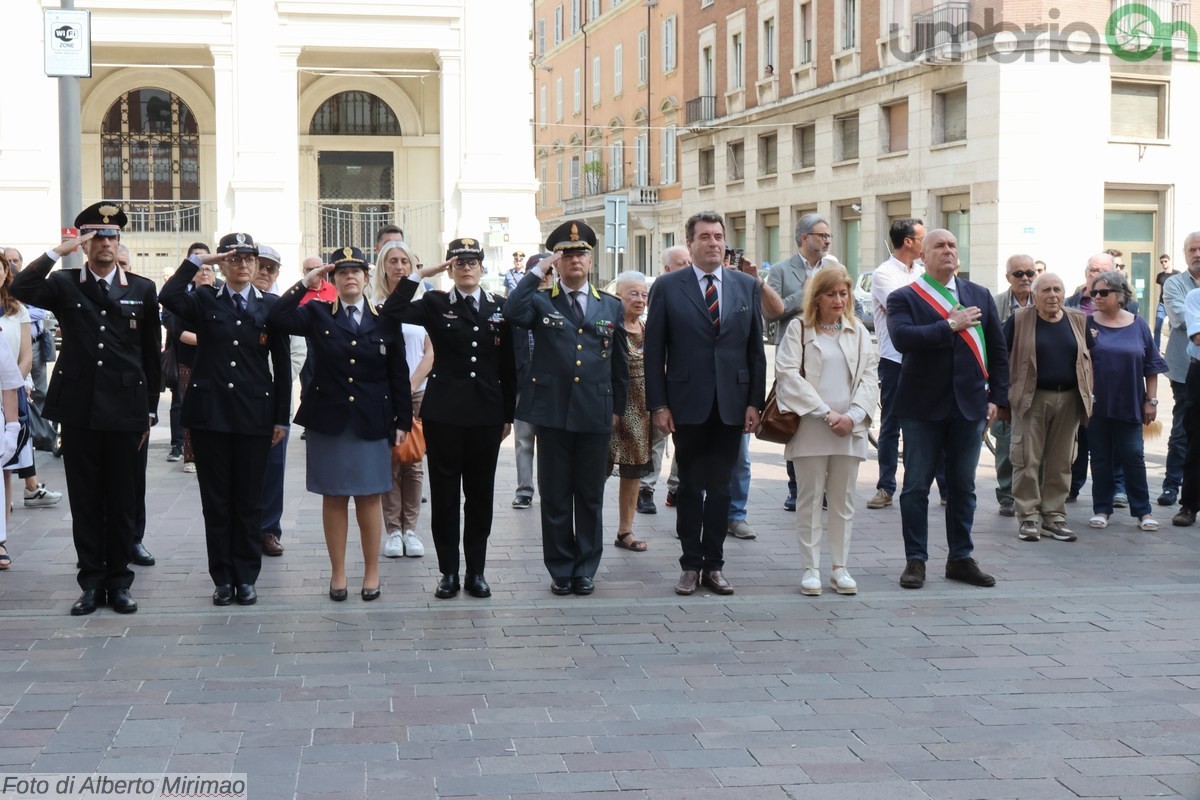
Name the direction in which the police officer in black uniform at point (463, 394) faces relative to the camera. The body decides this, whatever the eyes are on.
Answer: toward the camera

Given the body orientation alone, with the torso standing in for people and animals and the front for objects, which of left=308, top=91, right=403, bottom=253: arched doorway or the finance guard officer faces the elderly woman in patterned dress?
the arched doorway

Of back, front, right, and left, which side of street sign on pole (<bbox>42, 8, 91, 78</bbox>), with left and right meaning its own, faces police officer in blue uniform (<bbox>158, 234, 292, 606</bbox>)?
front

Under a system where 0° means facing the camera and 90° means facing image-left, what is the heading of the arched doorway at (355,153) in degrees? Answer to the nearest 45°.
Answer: approximately 0°

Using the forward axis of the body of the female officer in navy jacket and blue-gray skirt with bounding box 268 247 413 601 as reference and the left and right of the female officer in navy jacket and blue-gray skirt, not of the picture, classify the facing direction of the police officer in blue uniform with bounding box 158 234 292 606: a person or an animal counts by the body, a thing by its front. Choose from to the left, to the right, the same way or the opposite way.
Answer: the same way

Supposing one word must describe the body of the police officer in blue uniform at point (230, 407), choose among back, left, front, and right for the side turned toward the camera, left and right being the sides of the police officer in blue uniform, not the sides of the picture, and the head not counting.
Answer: front

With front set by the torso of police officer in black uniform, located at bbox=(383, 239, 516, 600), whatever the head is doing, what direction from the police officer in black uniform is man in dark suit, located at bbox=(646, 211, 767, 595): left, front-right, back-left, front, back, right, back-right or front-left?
left

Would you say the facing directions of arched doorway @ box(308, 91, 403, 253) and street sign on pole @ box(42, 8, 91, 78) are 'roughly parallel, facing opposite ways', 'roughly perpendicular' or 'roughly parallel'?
roughly parallel

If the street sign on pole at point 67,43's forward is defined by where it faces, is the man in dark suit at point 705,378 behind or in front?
in front

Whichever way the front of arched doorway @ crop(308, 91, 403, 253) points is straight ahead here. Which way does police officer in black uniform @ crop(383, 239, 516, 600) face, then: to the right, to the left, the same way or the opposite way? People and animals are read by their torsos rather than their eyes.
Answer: the same way

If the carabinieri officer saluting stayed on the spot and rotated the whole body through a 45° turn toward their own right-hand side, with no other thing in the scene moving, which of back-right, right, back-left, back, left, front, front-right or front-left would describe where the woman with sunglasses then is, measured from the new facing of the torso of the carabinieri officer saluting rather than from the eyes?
back-left

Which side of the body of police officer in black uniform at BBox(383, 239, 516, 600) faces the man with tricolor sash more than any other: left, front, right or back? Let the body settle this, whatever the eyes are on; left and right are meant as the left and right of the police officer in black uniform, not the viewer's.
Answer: left

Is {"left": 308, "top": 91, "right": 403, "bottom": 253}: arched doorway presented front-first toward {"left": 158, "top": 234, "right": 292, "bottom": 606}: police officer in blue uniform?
yes

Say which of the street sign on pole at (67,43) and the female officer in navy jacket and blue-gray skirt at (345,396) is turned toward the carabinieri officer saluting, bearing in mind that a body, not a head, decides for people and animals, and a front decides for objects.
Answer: the street sign on pole

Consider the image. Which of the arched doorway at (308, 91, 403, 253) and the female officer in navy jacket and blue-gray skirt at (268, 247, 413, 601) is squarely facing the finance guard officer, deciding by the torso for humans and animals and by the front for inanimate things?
the arched doorway

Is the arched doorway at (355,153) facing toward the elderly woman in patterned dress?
yes

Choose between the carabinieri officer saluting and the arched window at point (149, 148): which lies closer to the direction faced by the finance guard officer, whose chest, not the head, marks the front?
the carabinieri officer saluting

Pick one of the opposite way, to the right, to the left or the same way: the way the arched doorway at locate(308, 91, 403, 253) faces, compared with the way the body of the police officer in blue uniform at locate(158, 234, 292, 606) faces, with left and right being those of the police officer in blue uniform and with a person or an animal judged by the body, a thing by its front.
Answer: the same way

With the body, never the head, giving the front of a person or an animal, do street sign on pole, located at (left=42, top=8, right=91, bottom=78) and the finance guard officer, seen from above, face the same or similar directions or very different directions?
same or similar directions

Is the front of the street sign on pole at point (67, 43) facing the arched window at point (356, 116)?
no

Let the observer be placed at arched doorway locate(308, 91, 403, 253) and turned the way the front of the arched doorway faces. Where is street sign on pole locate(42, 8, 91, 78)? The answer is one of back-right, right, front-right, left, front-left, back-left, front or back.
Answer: front

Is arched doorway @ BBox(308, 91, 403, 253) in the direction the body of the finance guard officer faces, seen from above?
no

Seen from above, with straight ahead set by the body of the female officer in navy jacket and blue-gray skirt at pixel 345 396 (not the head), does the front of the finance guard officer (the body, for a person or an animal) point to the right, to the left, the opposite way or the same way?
the same way
